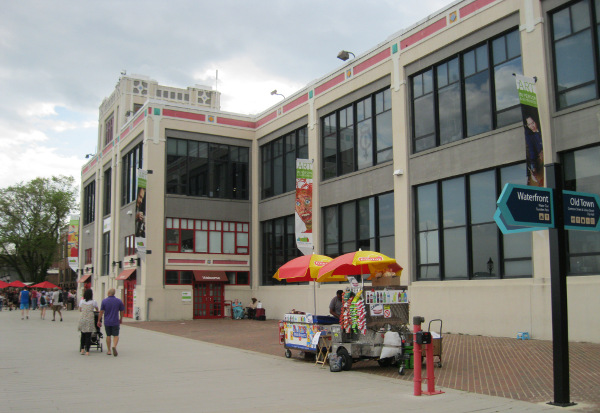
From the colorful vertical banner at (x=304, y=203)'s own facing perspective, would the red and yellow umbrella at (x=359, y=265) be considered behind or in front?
in front

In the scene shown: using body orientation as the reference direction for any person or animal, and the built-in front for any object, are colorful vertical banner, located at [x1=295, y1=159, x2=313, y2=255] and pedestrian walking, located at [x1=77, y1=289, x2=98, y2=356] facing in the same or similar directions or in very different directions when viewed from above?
very different directions

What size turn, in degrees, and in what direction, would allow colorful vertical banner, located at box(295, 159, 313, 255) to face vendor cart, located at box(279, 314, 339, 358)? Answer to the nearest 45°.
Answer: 0° — it already faces it

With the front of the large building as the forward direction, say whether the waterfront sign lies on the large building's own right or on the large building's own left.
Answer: on the large building's own left

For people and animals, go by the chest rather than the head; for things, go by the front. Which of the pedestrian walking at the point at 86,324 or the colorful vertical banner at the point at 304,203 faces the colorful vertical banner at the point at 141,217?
the pedestrian walking

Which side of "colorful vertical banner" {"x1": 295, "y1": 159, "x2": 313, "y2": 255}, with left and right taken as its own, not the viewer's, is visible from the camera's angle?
front

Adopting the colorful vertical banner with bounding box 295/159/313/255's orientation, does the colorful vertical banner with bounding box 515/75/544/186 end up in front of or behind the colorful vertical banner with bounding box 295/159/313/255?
in front

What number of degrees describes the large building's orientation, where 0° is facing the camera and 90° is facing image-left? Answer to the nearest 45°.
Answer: approximately 45°

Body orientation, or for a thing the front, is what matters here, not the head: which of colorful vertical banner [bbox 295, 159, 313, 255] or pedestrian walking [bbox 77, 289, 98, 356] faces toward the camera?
the colorful vertical banner

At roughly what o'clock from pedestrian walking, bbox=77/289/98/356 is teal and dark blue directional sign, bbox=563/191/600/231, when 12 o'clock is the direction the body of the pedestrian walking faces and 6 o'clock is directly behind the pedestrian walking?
The teal and dark blue directional sign is roughly at 5 o'clock from the pedestrian walking.

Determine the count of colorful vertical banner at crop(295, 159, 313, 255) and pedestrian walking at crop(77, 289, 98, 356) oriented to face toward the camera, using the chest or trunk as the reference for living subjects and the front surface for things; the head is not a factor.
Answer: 1

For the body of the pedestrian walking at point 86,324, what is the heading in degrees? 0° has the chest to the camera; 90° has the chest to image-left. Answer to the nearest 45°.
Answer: approximately 180°

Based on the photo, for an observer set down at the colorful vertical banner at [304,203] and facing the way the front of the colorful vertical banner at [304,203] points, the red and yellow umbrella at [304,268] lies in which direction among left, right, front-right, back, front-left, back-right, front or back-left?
front

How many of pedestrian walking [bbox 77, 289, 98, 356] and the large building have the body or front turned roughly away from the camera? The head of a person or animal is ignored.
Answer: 1

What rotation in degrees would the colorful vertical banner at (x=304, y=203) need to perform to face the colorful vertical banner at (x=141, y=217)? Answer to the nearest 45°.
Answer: approximately 135° to its right
